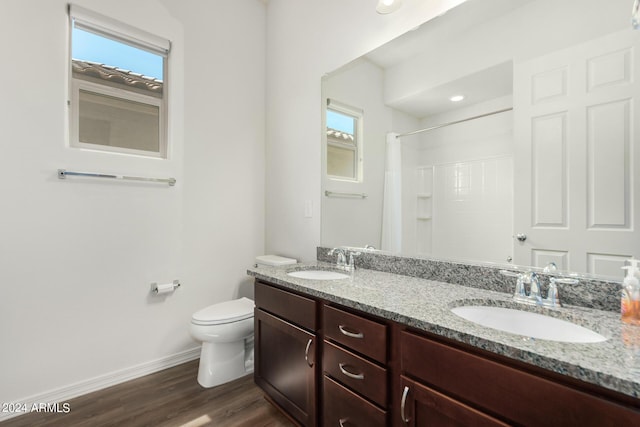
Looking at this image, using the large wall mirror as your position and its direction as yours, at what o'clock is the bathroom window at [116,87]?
The bathroom window is roughly at 1 o'clock from the large wall mirror.

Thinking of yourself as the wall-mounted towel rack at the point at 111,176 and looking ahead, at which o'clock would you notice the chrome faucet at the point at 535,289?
The chrome faucet is roughly at 11 o'clock from the wall-mounted towel rack.

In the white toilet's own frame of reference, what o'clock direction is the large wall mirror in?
The large wall mirror is roughly at 9 o'clock from the white toilet.

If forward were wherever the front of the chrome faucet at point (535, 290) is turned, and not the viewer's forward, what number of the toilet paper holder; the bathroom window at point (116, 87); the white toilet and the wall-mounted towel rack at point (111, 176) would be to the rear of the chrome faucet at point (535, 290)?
0

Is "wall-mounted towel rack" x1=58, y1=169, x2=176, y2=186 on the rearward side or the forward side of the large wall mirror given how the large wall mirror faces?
on the forward side

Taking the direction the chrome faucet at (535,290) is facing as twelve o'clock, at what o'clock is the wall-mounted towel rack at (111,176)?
The wall-mounted towel rack is roughly at 1 o'clock from the chrome faucet.

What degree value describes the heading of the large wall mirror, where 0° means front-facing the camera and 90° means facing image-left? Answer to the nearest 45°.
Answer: approximately 45°

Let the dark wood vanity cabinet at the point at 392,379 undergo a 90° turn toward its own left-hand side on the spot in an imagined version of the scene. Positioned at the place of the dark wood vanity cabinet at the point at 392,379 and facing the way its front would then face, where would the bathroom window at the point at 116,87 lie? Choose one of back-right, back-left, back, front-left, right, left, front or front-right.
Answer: back-right

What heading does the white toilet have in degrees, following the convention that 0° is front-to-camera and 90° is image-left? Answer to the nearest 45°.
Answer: approximately 45°

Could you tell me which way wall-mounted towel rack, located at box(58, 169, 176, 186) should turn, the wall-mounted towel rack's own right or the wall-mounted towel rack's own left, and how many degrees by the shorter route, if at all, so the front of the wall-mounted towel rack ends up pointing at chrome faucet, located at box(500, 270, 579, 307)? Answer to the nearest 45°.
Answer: approximately 45° to the wall-mounted towel rack's own left

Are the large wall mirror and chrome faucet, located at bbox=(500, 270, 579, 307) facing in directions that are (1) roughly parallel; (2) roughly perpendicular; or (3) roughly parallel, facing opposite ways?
roughly parallel

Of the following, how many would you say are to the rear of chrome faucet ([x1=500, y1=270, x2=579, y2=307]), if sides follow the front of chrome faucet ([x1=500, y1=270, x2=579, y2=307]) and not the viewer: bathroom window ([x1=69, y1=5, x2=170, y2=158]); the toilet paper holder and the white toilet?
0

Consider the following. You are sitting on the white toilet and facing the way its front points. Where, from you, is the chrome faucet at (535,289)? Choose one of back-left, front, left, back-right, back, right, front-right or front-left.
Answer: left

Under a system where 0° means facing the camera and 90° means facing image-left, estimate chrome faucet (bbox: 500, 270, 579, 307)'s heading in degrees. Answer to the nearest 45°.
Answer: approximately 45°

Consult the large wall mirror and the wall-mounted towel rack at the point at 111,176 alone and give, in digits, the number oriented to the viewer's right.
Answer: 0

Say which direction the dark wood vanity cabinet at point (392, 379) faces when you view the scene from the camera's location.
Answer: facing the viewer and to the left of the viewer

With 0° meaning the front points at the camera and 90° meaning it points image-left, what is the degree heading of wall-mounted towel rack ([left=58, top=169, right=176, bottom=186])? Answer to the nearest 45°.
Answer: approximately 0°
